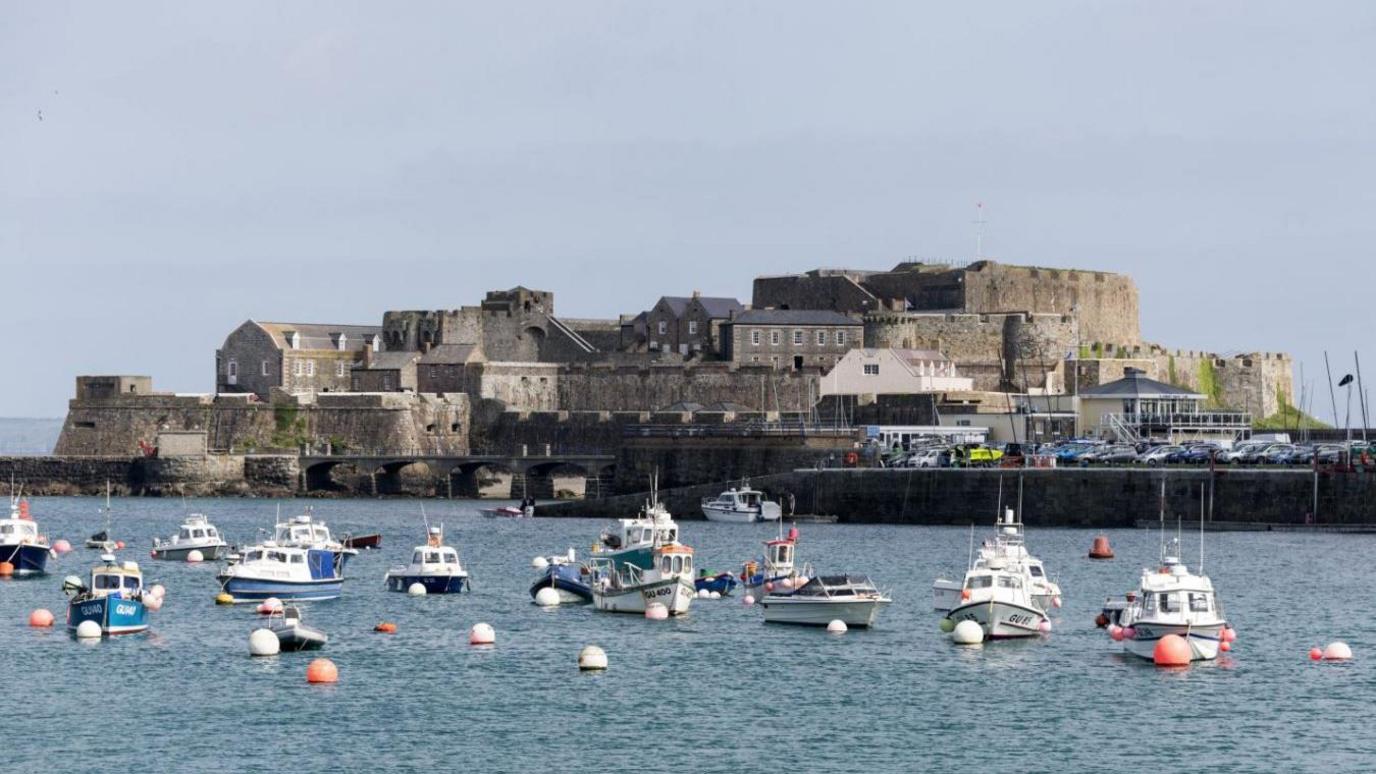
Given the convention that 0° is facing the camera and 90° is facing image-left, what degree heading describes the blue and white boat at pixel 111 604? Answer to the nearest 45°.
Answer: approximately 0°

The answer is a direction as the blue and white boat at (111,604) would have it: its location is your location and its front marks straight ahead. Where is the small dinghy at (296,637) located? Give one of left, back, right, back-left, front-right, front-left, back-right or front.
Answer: front-left

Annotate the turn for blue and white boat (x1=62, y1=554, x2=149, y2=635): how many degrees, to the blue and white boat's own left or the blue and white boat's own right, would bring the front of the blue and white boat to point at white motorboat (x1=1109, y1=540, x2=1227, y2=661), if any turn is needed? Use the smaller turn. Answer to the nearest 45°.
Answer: approximately 45° to the blue and white boat's own left

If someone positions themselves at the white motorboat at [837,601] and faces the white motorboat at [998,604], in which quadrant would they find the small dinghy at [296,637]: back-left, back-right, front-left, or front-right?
back-right

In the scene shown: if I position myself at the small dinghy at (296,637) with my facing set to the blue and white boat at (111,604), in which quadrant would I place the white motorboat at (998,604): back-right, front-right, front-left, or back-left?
back-right

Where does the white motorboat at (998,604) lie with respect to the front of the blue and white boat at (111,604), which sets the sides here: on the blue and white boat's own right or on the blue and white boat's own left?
on the blue and white boat's own left

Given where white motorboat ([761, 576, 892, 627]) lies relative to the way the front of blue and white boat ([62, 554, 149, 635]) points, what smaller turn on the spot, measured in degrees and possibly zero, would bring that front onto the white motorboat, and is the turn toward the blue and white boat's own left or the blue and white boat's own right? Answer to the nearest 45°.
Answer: approximately 90° to the blue and white boat's own left
